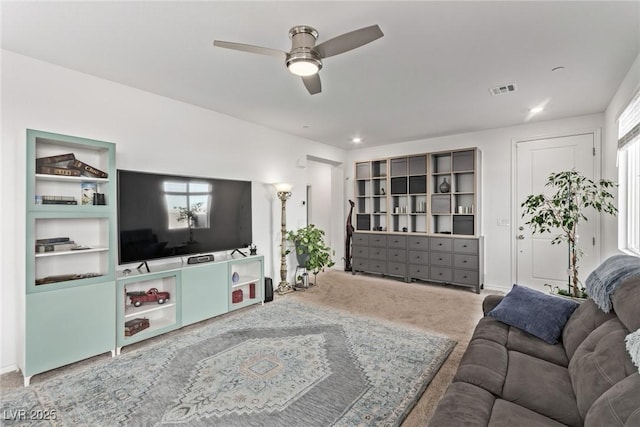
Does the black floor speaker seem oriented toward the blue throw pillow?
yes

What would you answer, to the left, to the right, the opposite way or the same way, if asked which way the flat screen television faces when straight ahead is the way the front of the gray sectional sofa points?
the opposite way

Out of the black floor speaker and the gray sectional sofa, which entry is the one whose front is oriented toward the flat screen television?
the gray sectional sofa

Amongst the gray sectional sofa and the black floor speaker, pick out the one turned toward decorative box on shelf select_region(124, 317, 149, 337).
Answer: the gray sectional sofa

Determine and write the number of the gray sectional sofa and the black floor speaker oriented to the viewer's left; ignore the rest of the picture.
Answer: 1

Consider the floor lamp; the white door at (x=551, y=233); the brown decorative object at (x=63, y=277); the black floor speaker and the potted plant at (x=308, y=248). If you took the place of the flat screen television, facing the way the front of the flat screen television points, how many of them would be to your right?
1

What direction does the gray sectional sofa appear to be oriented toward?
to the viewer's left

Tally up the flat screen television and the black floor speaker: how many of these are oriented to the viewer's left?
0

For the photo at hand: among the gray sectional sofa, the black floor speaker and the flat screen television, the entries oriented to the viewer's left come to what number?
1

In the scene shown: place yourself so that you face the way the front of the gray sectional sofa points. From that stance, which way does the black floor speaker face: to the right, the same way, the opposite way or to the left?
the opposite way

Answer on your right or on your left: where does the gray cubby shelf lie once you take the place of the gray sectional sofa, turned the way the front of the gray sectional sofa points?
on your right

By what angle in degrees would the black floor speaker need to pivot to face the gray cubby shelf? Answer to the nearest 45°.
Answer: approximately 45° to its left

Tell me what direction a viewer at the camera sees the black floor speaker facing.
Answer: facing the viewer and to the right of the viewer
